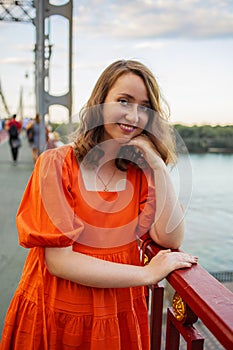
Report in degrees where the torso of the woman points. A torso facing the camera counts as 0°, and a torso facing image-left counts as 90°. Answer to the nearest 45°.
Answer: approximately 315°

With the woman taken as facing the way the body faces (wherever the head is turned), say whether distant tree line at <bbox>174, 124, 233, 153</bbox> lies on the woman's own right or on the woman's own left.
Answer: on the woman's own left
